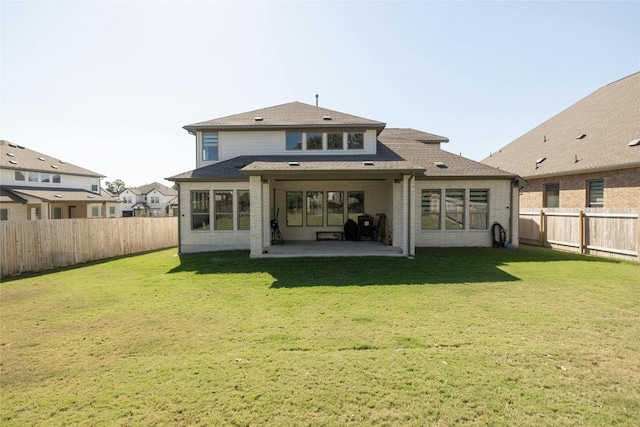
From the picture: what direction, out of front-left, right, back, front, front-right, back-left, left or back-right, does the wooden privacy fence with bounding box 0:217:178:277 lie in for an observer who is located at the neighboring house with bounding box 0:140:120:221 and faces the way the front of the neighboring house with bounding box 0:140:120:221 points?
back-left

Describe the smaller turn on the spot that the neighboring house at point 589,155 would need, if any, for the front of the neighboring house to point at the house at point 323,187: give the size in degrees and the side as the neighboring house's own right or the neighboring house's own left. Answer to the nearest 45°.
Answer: approximately 135° to the neighboring house's own left

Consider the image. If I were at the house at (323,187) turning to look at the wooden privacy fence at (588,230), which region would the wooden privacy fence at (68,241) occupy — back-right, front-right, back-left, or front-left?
back-right

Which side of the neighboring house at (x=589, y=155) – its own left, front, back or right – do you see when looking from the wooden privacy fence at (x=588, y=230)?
left

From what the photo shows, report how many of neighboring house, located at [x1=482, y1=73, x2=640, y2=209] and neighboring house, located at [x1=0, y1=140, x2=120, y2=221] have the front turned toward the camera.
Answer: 0

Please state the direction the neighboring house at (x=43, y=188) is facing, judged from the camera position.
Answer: facing away from the viewer and to the left of the viewer

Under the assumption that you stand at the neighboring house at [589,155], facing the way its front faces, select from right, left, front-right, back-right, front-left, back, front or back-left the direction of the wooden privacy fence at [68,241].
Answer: back-left

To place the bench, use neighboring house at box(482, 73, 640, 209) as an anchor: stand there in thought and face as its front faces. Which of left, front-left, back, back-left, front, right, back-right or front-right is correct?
back-left
